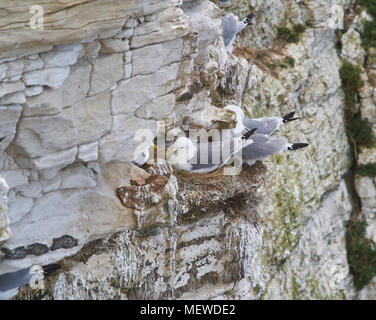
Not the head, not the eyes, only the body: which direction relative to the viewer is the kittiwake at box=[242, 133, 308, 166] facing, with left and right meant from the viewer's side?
facing to the left of the viewer

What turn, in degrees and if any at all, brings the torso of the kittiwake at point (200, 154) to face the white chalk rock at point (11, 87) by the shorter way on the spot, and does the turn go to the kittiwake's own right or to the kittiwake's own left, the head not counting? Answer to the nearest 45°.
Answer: approximately 45° to the kittiwake's own left

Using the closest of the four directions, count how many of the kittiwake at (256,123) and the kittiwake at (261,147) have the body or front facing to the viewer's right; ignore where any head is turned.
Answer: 0

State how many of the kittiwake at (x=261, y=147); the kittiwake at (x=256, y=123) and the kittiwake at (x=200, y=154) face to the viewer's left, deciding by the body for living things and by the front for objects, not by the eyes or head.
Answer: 3

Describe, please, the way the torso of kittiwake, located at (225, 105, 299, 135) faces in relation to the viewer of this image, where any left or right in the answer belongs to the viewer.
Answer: facing to the left of the viewer

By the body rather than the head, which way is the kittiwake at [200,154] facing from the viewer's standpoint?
to the viewer's left

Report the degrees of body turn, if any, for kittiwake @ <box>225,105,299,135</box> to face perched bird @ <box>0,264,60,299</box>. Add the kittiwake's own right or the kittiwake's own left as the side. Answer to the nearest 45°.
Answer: approximately 45° to the kittiwake's own left

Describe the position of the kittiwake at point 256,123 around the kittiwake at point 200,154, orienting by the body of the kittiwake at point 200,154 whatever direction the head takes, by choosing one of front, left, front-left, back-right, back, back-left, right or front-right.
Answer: back-right
